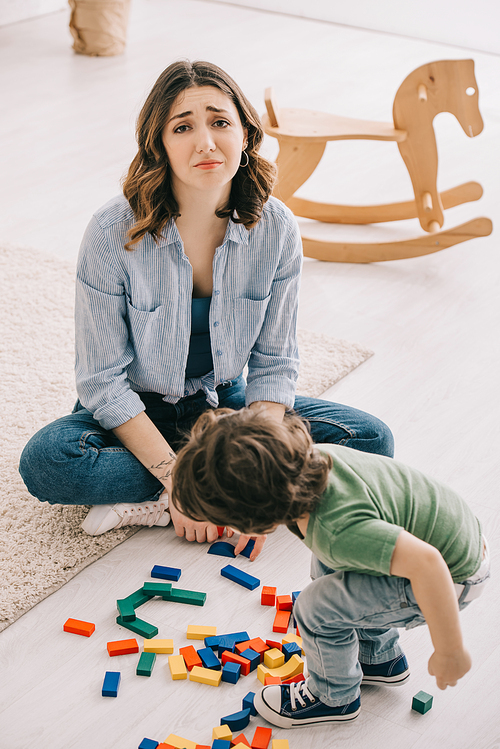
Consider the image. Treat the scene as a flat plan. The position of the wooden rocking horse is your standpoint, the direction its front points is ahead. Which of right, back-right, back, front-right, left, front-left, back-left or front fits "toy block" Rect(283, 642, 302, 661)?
right

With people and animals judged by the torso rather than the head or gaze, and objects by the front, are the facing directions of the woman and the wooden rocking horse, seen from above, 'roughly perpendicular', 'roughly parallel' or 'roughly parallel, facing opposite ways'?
roughly perpendicular

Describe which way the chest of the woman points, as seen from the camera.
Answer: toward the camera

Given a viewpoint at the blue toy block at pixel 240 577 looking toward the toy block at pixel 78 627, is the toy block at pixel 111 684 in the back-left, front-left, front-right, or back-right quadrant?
front-left

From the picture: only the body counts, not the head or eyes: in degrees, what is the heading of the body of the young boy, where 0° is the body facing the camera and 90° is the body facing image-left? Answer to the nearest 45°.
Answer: approximately 90°

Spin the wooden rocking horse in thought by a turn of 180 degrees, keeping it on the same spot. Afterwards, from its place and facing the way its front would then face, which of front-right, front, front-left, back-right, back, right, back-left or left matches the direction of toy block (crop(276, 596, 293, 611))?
left

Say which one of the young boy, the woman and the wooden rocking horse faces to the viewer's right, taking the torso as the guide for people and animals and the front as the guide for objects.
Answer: the wooden rocking horse

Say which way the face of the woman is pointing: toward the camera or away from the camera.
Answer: toward the camera

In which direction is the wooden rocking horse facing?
to the viewer's right

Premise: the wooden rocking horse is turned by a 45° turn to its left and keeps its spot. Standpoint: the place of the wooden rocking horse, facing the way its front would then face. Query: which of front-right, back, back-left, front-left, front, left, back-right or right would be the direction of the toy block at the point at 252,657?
back-right
